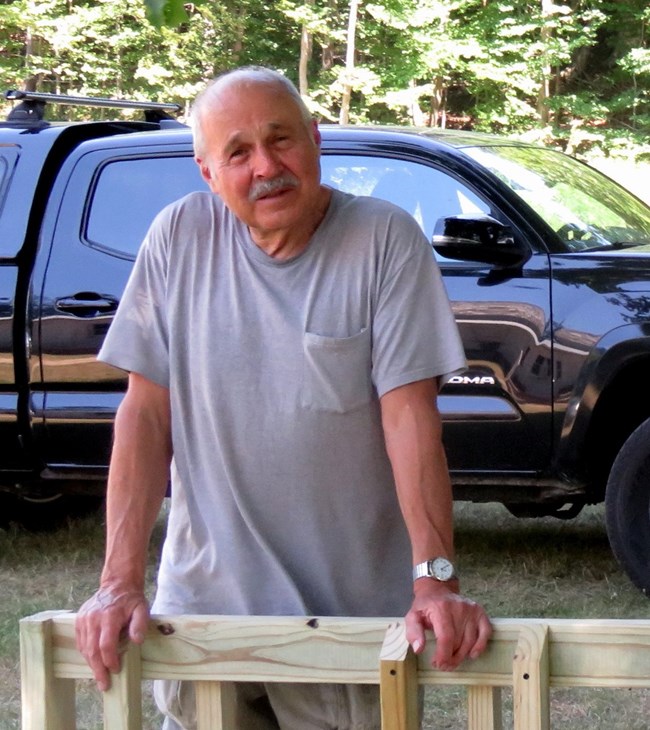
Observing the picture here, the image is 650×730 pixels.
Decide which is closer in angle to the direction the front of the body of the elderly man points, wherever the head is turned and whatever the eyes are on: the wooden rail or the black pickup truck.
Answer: the wooden rail

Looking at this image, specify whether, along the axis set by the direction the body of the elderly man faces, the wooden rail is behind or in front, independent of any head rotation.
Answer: in front

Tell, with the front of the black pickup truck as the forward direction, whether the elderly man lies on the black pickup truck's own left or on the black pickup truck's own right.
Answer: on the black pickup truck's own right

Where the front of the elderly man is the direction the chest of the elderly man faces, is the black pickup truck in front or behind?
behind

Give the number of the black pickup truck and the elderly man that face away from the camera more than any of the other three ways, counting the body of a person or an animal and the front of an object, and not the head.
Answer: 0

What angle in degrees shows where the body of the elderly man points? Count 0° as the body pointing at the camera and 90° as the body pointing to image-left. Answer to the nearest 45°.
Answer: approximately 0°

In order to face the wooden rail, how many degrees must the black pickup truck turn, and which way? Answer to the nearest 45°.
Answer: approximately 45° to its right

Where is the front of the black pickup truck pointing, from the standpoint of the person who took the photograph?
facing the viewer and to the right of the viewer
